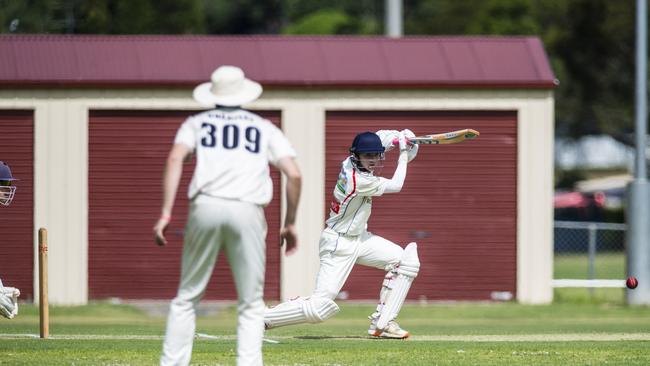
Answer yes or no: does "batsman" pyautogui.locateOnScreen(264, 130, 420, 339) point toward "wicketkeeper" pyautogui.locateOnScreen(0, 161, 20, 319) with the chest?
no

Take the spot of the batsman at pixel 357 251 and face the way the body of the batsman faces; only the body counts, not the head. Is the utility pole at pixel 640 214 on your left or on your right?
on your left

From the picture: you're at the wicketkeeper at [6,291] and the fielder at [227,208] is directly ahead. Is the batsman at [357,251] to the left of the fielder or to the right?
left

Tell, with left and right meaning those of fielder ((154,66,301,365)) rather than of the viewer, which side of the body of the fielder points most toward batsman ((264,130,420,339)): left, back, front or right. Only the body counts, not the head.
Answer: front

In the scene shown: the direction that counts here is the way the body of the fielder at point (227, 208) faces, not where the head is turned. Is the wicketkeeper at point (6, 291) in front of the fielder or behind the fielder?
in front

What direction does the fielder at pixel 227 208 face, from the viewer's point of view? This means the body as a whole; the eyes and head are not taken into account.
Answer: away from the camera

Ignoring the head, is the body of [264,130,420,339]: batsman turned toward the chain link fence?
no
